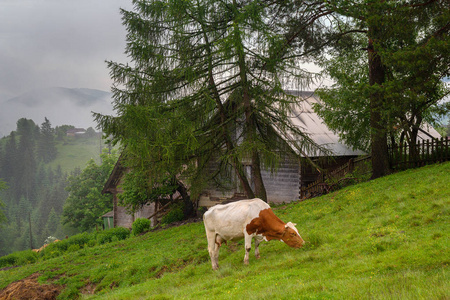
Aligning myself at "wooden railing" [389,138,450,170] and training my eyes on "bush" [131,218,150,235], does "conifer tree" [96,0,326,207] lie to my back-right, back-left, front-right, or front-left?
front-left

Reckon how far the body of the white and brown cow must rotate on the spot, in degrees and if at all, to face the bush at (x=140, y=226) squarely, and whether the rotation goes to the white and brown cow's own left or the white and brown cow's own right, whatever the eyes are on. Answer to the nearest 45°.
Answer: approximately 135° to the white and brown cow's own left

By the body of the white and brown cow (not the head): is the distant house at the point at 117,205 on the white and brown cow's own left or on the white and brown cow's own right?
on the white and brown cow's own left

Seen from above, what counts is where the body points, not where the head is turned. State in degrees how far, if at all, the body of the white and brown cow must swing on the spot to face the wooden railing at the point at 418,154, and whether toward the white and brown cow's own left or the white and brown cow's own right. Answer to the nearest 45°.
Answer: approximately 45° to the white and brown cow's own left

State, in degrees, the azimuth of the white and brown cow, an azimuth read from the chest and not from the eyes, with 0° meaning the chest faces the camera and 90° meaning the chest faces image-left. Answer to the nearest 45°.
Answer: approximately 270°

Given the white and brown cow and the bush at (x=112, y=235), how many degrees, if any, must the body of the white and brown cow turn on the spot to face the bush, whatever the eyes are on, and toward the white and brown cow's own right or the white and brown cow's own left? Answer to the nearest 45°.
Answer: approximately 135° to the white and brown cow's own left

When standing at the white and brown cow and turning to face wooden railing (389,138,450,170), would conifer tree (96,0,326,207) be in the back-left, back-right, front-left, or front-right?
front-left

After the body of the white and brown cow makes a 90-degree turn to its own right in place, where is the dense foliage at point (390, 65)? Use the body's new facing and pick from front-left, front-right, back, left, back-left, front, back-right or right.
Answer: back-left

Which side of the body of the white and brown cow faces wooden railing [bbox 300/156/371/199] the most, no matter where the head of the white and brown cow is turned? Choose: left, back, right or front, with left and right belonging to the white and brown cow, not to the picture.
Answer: left

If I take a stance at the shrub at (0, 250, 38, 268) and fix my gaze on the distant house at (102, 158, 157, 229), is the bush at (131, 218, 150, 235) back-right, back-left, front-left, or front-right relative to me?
front-right
